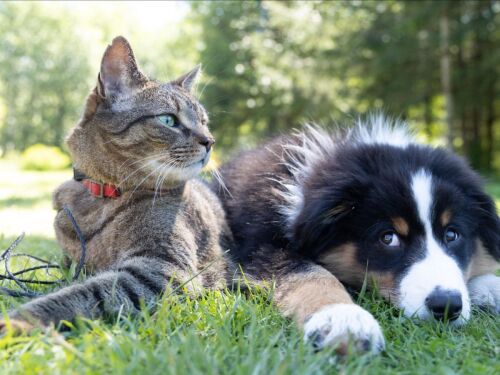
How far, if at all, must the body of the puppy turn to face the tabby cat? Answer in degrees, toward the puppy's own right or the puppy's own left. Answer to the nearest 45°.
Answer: approximately 135° to the puppy's own right

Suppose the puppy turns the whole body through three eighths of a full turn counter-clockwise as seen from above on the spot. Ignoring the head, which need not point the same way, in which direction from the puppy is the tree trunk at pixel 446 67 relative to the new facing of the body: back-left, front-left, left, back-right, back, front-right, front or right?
front

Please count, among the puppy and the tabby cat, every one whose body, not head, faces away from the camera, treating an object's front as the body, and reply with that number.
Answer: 0

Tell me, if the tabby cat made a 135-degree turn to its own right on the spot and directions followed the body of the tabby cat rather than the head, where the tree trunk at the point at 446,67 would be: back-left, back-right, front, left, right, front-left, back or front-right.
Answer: front-right

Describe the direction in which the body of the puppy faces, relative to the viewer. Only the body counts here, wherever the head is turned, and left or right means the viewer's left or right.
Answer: facing the viewer and to the right of the viewer
